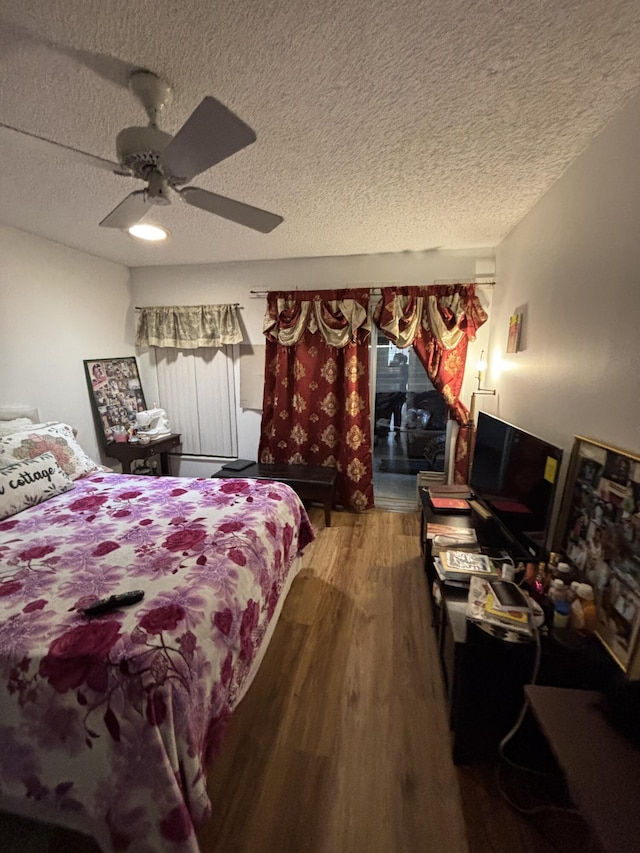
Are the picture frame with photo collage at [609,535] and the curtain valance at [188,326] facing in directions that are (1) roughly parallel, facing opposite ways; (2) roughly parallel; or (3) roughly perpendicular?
roughly perpendicular

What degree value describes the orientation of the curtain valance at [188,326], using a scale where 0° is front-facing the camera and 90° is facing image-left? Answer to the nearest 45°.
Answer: approximately 0°

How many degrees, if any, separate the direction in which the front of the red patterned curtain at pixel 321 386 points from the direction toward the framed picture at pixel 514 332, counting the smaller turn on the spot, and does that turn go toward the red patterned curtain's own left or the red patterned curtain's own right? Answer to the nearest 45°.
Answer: approximately 45° to the red patterned curtain's own left

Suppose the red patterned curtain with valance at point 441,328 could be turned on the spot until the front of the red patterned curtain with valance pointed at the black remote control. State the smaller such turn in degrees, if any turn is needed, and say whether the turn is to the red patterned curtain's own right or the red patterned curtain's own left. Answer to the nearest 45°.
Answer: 0° — it already faces it

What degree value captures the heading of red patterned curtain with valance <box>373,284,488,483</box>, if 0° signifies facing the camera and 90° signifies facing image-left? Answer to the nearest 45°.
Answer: approximately 0°

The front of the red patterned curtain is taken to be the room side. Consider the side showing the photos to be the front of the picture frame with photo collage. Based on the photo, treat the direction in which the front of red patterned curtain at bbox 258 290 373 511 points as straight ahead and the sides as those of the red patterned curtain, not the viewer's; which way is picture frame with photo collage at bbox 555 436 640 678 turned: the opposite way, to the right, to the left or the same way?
to the right

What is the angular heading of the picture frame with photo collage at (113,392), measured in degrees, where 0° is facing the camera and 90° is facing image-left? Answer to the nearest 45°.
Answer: approximately 315°

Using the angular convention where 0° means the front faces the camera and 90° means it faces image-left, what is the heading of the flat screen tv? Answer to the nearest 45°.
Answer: approximately 45°
